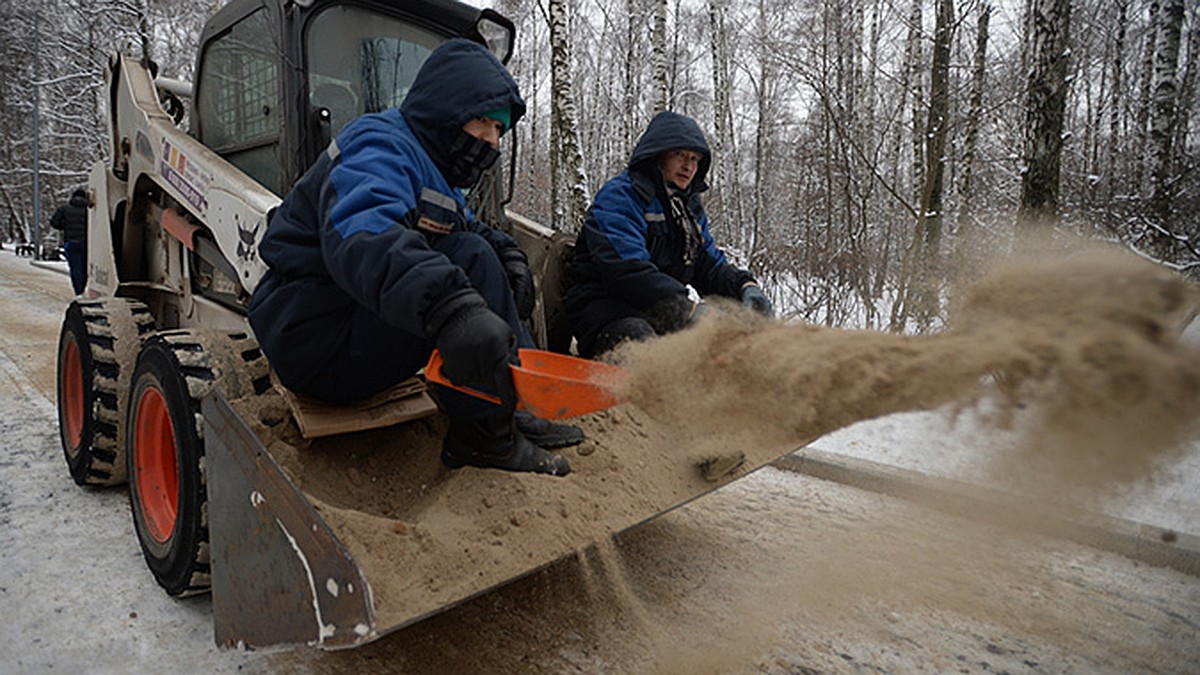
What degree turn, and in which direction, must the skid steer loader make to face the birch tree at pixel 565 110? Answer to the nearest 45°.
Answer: approximately 135° to its left

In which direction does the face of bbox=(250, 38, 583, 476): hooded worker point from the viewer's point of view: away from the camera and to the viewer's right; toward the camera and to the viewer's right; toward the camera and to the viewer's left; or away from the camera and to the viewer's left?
toward the camera and to the viewer's right

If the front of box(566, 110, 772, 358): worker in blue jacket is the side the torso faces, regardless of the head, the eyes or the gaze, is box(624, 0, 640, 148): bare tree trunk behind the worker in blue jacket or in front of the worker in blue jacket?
behind

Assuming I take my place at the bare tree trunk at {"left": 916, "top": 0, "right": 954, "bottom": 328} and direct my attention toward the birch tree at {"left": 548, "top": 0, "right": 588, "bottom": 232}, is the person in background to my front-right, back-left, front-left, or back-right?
front-left

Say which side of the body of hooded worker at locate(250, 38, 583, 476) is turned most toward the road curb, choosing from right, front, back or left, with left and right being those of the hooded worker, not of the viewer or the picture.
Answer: front

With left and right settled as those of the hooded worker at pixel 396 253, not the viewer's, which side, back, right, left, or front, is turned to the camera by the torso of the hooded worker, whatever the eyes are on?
right

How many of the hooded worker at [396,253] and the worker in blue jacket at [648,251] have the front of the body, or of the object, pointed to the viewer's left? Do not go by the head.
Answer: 0

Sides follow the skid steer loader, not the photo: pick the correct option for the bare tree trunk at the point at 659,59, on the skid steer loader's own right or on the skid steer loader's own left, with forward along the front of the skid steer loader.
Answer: on the skid steer loader's own left

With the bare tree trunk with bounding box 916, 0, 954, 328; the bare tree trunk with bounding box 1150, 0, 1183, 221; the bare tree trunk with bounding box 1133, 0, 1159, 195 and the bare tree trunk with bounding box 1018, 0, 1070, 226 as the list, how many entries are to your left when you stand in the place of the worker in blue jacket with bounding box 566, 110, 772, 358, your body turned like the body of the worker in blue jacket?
4

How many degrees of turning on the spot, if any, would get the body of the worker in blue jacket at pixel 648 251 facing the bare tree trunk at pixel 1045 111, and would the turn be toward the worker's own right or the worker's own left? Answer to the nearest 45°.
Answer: approximately 90° to the worker's own left

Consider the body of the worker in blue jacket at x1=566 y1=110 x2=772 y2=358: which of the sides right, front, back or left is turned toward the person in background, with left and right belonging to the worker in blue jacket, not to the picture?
back

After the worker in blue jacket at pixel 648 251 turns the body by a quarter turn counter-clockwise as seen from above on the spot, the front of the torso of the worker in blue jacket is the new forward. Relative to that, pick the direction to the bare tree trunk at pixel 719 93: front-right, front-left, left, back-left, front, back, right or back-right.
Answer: front-left

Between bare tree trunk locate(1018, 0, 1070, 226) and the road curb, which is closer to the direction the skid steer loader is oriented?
the road curb

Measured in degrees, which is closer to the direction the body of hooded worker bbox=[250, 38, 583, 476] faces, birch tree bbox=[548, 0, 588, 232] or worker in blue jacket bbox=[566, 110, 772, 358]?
the worker in blue jacket

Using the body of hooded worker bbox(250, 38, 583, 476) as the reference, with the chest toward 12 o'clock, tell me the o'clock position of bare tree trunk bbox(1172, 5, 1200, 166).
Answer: The bare tree trunk is roughly at 11 o'clock from the hooded worker.

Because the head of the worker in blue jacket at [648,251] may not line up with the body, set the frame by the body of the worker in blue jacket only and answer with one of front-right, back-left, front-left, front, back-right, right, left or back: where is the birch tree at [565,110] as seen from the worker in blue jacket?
back-left

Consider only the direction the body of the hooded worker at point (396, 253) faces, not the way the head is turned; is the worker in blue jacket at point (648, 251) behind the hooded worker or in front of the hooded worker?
in front
